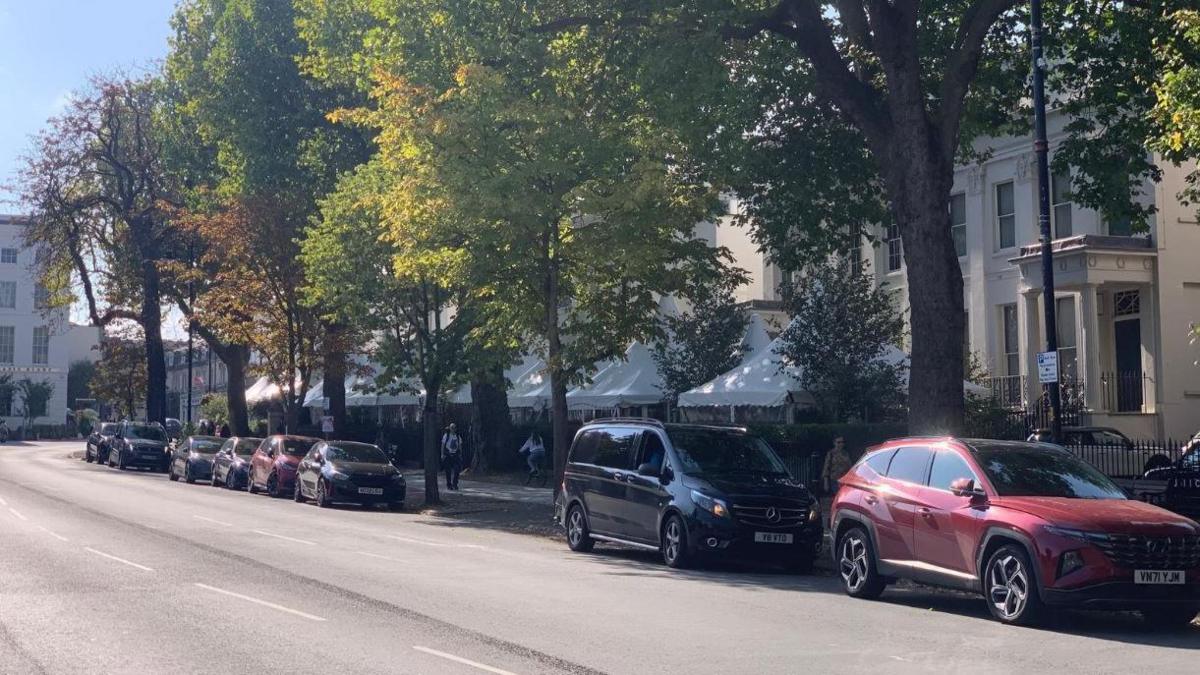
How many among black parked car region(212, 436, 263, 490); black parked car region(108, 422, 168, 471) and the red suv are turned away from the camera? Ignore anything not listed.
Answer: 0

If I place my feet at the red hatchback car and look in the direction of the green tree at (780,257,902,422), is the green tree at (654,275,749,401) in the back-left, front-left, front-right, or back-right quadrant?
front-left

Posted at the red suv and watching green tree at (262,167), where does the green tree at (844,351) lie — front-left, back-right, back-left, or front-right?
front-right

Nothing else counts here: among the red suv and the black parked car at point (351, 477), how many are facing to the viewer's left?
0

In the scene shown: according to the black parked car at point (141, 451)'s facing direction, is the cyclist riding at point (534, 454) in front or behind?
in front

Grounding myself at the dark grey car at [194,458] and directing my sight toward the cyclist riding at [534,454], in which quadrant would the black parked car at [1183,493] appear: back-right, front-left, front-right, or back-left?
front-right

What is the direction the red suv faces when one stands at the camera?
facing the viewer and to the right of the viewer

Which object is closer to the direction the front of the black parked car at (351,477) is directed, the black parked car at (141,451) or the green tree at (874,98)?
the green tree

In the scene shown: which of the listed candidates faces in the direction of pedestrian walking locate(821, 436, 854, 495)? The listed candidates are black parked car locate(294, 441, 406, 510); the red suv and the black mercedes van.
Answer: the black parked car

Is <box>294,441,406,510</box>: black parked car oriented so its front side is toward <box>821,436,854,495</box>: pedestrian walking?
yes

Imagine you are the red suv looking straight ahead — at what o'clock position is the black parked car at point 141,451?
The black parked car is roughly at 6 o'clock from the red suv.

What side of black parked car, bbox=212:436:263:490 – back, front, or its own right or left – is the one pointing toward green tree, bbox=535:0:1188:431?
front

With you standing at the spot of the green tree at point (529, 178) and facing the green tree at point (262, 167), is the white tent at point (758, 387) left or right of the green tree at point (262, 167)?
right

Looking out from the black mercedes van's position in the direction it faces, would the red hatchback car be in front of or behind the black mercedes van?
behind
